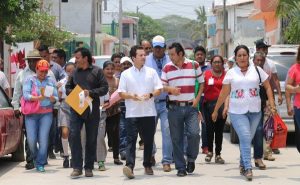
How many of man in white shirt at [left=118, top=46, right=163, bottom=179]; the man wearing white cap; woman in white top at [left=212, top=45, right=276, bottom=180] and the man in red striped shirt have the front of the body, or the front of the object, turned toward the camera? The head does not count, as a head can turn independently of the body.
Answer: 4

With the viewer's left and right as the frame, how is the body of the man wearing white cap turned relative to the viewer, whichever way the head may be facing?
facing the viewer

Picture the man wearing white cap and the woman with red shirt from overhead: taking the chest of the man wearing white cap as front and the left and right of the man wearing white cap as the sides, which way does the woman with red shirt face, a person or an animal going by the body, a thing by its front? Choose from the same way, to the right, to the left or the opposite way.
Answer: the same way

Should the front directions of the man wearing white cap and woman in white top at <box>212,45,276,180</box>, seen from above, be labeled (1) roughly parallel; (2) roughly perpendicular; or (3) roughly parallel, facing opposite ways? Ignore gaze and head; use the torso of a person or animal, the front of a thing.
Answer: roughly parallel

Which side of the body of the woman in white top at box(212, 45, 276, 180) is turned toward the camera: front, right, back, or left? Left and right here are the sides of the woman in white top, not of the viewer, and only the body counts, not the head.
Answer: front

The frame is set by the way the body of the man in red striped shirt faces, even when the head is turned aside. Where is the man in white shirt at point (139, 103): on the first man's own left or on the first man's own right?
on the first man's own right

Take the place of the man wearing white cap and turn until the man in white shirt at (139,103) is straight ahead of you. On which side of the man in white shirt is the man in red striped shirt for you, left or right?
left

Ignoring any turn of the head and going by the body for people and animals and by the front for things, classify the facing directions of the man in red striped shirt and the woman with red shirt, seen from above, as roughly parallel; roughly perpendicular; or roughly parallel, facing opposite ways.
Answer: roughly parallel

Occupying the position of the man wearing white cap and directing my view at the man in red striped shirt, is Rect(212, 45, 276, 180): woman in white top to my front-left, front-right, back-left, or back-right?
front-left

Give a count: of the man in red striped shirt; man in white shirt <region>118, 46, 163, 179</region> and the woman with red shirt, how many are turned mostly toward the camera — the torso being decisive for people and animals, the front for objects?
3

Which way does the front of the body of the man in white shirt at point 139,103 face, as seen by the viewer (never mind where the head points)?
toward the camera

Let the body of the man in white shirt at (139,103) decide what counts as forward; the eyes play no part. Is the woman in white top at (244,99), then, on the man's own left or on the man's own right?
on the man's own left

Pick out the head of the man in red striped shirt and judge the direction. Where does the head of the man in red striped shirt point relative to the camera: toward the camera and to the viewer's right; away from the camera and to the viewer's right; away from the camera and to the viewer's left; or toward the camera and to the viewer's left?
toward the camera and to the viewer's left
